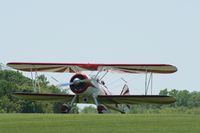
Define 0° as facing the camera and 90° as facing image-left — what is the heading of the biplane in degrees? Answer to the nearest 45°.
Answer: approximately 45°
